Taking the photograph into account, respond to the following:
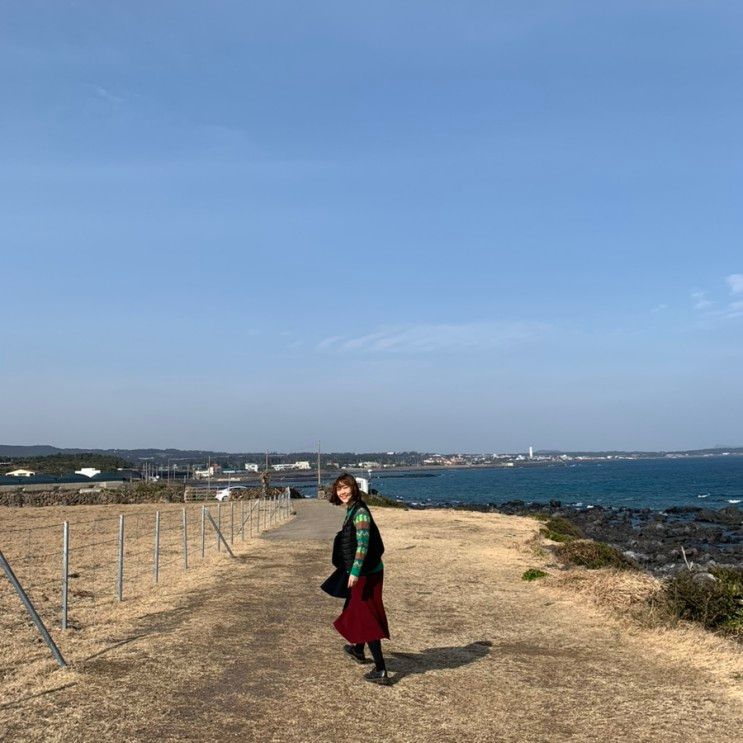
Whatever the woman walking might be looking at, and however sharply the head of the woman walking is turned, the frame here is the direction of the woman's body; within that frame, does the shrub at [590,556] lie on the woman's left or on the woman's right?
on the woman's right

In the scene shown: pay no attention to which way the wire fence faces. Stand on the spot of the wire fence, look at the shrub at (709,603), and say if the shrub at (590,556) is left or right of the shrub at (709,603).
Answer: left

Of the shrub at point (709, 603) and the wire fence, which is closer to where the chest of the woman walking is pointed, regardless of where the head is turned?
the wire fence

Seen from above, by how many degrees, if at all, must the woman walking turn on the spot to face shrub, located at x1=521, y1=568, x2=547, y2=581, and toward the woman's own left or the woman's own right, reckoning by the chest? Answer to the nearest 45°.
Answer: approximately 90° to the woman's own right

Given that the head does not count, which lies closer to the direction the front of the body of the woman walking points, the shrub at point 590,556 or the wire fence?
the wire fence

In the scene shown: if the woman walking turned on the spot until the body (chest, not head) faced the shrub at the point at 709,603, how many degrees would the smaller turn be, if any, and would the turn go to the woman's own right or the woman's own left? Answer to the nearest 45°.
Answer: approximately 135° to the woman's own right

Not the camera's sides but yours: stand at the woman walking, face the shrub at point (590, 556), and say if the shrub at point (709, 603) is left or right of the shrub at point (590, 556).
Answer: right
